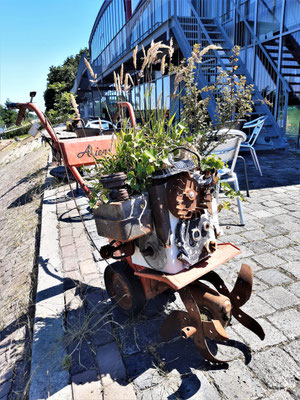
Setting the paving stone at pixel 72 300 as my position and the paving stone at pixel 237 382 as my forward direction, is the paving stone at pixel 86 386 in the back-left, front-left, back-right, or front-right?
front-right

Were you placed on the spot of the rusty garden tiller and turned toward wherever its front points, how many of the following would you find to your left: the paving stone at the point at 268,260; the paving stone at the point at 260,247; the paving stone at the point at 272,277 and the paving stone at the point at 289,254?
4

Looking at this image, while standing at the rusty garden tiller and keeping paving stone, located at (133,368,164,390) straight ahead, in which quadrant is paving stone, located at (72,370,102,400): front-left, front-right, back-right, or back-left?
front-right

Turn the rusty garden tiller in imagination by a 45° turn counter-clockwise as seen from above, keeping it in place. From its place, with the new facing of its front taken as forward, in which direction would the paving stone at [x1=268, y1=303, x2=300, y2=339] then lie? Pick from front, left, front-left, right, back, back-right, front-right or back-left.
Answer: front

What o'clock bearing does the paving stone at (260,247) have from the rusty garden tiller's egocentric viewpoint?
The paving stone is roughly at 9 o'clock from the rusty garden tiller.

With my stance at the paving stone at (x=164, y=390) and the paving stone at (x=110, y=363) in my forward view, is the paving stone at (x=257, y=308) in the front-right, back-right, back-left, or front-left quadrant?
back-right

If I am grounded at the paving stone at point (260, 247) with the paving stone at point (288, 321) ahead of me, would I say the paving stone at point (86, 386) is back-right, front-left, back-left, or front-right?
front-right

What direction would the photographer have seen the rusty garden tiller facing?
facing the viewer and to the right of the viewer

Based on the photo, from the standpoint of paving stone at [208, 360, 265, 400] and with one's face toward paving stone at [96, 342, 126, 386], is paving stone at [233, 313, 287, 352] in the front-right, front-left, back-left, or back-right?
back-right

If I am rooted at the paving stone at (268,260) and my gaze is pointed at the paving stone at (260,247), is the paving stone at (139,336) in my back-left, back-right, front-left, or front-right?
back-left

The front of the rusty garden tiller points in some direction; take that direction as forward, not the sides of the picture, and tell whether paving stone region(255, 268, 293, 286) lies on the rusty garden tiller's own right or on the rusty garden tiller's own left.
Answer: on the rusty garden tiller's own left
